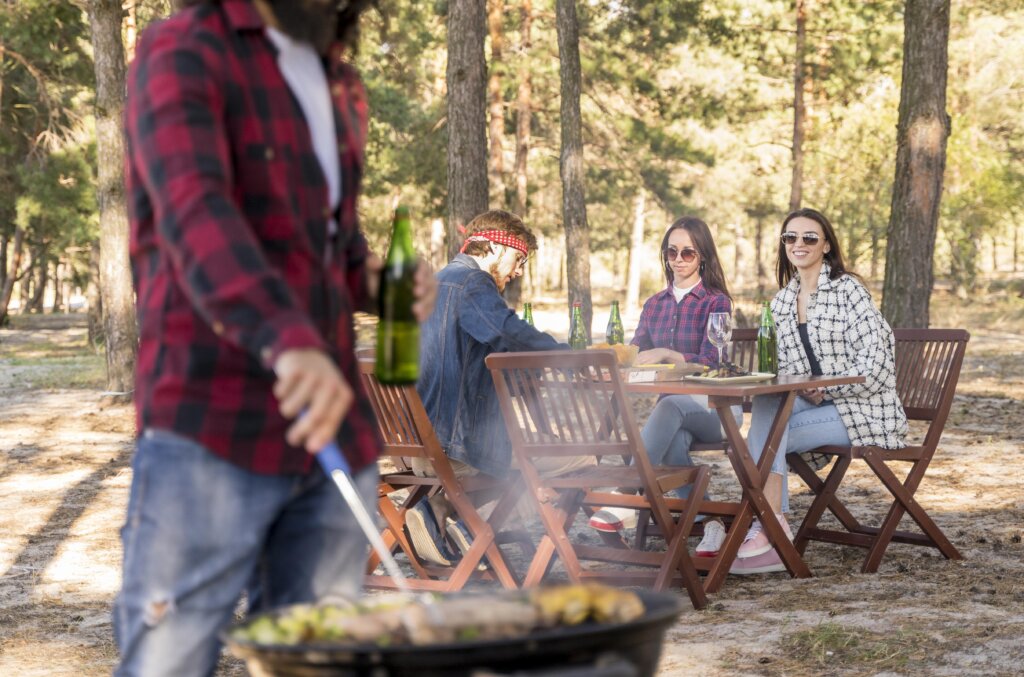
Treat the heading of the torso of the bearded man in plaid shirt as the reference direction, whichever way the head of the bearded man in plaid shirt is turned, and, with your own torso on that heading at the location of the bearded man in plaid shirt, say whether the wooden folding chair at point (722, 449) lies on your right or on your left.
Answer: on your left

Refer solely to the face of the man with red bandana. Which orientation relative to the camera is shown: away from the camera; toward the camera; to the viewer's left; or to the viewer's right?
to the viewer's right

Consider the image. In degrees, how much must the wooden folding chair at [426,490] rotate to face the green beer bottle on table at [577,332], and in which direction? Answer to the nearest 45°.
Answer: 0° — it already faces it

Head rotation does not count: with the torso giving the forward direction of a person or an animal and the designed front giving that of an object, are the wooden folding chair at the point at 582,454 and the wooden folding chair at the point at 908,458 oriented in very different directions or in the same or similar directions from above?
very different directions

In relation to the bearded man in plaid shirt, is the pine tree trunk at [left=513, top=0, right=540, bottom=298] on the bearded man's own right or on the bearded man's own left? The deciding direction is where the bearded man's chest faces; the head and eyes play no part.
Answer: on the bearded man's own left

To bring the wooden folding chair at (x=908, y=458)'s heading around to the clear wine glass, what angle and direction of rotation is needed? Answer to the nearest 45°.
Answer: approximately 45° to its right

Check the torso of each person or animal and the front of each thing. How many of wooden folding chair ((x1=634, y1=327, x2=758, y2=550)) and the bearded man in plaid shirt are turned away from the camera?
0

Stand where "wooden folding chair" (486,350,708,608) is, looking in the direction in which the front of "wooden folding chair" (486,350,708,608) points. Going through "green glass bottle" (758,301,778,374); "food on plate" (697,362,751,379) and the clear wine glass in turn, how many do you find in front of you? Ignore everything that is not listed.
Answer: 3

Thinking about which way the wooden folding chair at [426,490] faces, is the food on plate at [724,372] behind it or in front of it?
in front

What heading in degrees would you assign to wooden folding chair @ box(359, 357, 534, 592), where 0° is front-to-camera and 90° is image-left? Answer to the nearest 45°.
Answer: approximately 225°

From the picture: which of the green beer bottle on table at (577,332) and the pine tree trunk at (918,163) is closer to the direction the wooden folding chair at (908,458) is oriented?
the green beer bottle on table

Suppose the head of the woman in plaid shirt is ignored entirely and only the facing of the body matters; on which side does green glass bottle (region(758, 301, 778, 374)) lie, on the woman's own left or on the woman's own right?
on the woman's own left

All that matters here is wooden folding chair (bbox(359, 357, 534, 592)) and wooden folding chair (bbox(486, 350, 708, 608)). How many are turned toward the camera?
0

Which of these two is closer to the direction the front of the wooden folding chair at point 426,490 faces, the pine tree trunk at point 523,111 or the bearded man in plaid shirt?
the pine tree trunk
